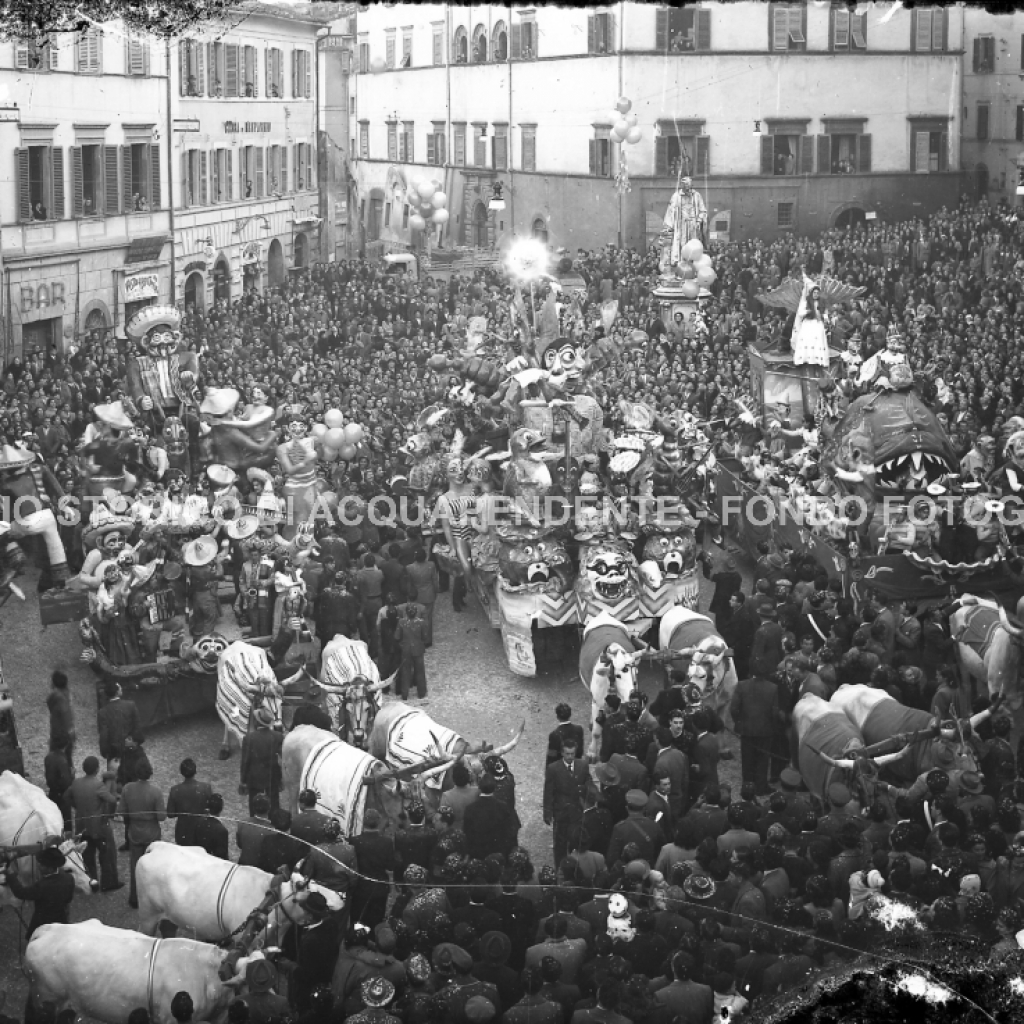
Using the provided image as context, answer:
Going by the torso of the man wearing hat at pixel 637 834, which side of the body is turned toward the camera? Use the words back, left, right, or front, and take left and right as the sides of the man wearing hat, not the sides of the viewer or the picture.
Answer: back

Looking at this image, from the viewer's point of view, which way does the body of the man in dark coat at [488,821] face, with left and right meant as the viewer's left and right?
facing away from the viewer

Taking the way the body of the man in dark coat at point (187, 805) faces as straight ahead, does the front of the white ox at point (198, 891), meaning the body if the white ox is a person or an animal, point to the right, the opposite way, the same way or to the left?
to the right

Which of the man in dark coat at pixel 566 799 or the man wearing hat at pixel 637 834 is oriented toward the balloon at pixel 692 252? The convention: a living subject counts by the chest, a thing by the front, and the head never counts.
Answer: the man wearing hat

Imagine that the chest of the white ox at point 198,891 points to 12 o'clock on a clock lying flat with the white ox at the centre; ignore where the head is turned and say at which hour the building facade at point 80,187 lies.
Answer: The building facade is roughly at 9 o'clock from the white ox.

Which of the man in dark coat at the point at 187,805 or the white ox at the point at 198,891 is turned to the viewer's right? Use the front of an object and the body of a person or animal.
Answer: the white ox

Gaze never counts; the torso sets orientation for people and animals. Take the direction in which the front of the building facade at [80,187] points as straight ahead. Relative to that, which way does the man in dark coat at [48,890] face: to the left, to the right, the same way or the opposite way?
the opposite way

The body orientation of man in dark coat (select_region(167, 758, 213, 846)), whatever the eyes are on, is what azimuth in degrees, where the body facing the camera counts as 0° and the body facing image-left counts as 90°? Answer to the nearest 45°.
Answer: approximately 180°

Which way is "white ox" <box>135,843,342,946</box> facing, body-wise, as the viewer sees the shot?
to the viewer's right

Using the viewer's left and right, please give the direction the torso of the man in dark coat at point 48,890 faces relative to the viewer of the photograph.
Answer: facing away from the viewer and to the left of the viewer
